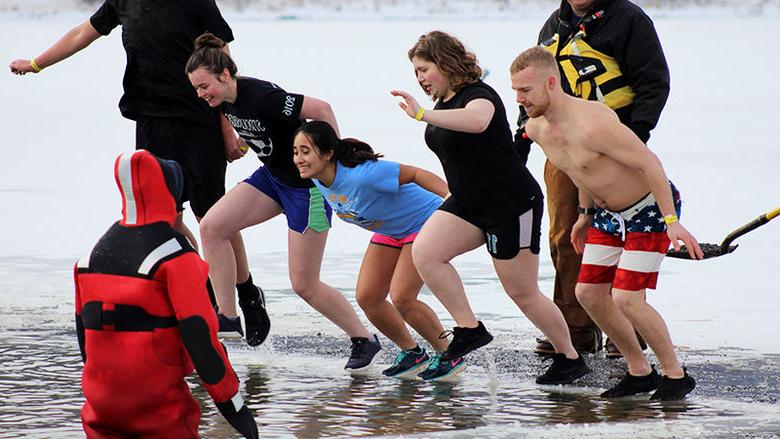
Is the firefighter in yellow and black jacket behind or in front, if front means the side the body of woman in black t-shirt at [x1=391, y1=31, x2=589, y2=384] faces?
behind

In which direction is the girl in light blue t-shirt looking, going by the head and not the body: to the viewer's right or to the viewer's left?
to the viewer's left

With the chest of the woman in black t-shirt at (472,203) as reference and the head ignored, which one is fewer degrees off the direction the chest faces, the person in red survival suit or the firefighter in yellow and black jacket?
the person in red survival suit

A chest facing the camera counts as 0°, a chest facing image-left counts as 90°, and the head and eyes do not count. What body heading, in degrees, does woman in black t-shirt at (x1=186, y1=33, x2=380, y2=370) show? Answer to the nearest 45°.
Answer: approximately 45°

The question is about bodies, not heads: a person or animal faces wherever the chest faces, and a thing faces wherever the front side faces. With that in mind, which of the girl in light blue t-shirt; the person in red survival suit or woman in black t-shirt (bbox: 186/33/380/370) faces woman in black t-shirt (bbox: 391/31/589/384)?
the person in red survival suit

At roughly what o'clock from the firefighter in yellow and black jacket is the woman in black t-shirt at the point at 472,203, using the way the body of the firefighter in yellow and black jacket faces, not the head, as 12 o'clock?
The woman in black t-shirt is roughly at 12 o'clock from the firefighter in yellow and black jacket.

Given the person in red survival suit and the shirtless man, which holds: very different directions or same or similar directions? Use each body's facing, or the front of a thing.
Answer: very different directions

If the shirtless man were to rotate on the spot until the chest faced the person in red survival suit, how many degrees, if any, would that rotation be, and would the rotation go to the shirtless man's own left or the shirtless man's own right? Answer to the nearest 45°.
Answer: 0° — they already face them

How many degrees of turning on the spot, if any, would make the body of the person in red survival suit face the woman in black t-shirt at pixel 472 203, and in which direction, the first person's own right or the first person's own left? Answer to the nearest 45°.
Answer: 0° — they already face them

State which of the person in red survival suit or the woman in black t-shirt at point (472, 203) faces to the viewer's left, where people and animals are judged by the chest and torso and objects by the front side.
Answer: the woman in black t-shirt

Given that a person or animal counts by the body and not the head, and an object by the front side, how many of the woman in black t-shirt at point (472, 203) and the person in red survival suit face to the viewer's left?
1

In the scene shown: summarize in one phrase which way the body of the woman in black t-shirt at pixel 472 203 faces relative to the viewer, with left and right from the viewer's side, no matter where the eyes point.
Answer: facing to the left of the viewer
